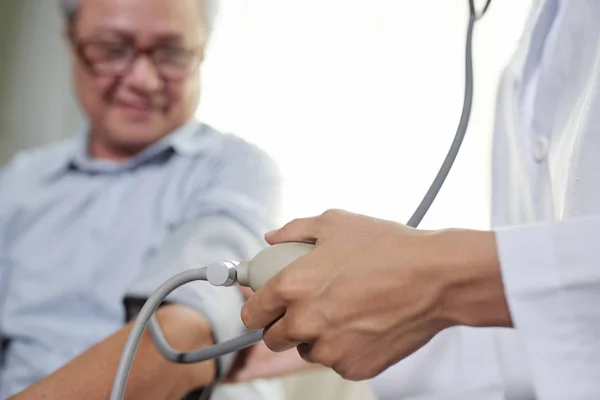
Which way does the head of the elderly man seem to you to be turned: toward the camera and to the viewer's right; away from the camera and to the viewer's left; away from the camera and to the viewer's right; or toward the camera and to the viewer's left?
toward the camera and to the viewer's right

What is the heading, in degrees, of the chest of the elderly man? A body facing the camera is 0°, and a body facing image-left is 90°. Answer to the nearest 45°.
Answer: approximately 0°
